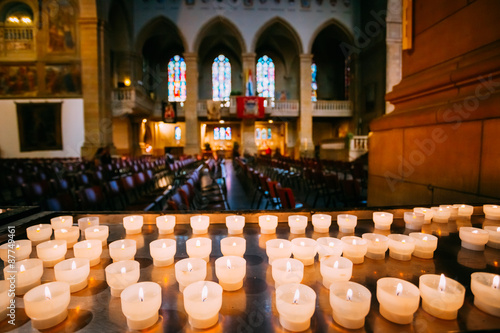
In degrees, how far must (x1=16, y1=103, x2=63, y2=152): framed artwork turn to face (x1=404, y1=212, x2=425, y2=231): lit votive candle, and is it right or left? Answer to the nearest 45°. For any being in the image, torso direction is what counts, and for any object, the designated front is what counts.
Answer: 0° — it already faces it

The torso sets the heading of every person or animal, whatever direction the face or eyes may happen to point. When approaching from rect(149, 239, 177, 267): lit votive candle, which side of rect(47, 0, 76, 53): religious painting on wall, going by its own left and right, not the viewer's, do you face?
front

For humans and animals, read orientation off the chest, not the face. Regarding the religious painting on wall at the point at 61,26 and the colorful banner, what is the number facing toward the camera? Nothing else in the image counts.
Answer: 2

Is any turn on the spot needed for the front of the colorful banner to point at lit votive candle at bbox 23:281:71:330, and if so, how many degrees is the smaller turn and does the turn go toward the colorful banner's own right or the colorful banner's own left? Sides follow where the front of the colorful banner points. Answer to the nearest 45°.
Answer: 0° — it already faces it

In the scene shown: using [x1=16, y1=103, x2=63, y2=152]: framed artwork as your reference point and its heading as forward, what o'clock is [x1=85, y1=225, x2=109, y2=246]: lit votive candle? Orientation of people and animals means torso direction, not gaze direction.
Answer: The lit votive candle is roughly at 12 o'clock from the framed artwork.

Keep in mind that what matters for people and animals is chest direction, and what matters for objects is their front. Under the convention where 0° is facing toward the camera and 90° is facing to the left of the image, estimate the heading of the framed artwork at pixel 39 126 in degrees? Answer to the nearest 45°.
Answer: approximately 0°

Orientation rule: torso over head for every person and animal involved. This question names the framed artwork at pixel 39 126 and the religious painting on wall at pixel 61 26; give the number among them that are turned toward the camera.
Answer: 2

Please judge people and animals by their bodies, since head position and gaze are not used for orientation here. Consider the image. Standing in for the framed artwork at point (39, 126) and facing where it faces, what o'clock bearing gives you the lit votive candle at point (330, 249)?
The lit votive candle is roughly at 12 o'clock from the framed artwork.

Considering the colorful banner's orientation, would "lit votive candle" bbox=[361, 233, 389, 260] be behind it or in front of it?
in front

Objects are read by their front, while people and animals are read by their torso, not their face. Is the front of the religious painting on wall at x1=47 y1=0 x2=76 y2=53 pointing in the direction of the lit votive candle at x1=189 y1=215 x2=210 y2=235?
yes

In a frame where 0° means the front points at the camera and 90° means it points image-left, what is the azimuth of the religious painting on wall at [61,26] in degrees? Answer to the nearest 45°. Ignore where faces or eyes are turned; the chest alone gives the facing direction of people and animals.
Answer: approximately 0°

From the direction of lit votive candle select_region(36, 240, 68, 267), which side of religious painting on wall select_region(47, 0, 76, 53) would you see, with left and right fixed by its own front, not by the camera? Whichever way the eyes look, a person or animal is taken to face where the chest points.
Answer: front
